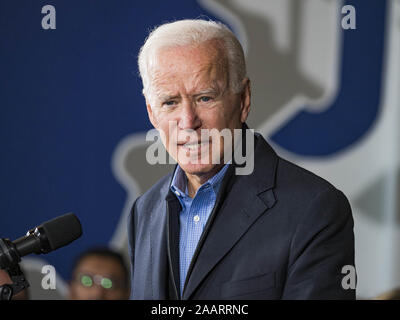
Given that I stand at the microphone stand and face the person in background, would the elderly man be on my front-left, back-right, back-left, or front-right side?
front-right

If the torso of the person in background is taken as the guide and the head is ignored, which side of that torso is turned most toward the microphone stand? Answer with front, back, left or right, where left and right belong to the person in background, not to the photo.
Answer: front

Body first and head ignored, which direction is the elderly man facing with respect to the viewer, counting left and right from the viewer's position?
facing the viewer and to the left of the viewer

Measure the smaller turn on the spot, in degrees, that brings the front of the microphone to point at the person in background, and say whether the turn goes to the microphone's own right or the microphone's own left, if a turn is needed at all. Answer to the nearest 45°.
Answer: approximately 90° to the microphone's own left

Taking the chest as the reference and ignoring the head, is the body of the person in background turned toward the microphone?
yes

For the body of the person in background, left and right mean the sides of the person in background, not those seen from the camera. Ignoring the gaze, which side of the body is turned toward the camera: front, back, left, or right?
front

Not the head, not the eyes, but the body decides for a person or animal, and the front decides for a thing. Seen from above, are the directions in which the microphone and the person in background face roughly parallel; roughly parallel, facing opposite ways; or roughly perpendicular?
roughly perpendicular

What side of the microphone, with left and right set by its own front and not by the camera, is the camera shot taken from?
right

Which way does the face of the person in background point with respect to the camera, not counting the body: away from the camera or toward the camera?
toward the camera

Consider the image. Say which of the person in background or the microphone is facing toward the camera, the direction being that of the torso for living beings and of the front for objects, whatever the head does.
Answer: the person in background

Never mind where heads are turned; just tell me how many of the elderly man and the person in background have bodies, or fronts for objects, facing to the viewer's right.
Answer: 0
